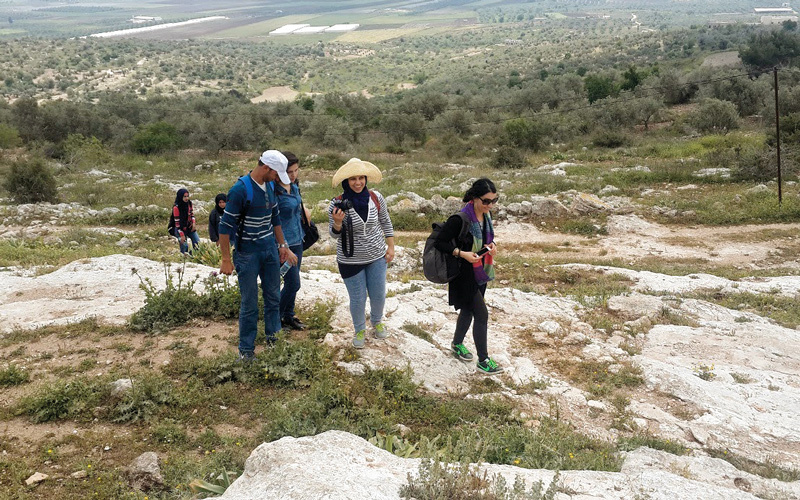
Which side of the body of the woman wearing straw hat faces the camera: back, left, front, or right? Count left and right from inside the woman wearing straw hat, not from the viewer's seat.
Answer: front

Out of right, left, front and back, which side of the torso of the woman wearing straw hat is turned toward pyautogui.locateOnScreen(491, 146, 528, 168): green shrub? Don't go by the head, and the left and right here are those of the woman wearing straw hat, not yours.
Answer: back

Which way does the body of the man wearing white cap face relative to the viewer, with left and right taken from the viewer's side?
facing the viewer and to the right of the viewer
